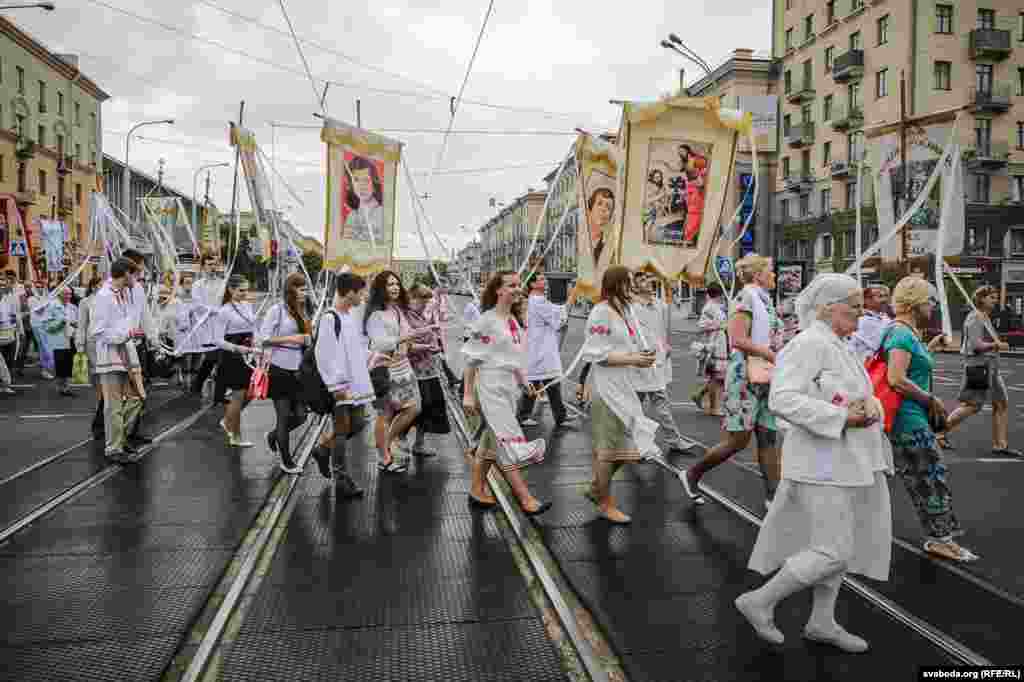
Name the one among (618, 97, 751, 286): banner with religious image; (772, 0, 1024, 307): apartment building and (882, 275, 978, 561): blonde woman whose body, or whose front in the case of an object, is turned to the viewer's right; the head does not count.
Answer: the blonde woman

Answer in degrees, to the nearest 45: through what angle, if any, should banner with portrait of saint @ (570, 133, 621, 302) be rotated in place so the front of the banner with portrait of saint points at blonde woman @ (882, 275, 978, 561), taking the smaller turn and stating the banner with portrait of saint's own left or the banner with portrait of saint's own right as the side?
0° — it already faces them

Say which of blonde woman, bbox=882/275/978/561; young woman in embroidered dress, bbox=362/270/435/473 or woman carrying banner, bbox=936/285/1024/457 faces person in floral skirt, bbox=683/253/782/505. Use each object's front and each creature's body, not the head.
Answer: young woman in embroidered dress, bbox=362/270/435/473

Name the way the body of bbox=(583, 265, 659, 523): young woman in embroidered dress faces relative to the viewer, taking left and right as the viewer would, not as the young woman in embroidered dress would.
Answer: facing to the right of the viewer

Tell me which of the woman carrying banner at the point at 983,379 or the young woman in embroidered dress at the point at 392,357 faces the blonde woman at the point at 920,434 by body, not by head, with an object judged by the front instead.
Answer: the young woman in embroidered dress

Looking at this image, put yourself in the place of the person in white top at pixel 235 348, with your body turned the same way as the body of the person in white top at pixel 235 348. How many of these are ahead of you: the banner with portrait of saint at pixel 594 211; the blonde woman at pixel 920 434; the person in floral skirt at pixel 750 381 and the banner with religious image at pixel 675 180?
4

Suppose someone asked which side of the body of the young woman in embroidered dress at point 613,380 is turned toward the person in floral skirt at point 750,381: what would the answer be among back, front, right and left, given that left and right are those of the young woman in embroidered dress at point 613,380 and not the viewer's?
front

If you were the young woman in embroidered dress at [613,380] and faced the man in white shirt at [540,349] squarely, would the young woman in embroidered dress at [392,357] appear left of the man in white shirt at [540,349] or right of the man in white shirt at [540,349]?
left
